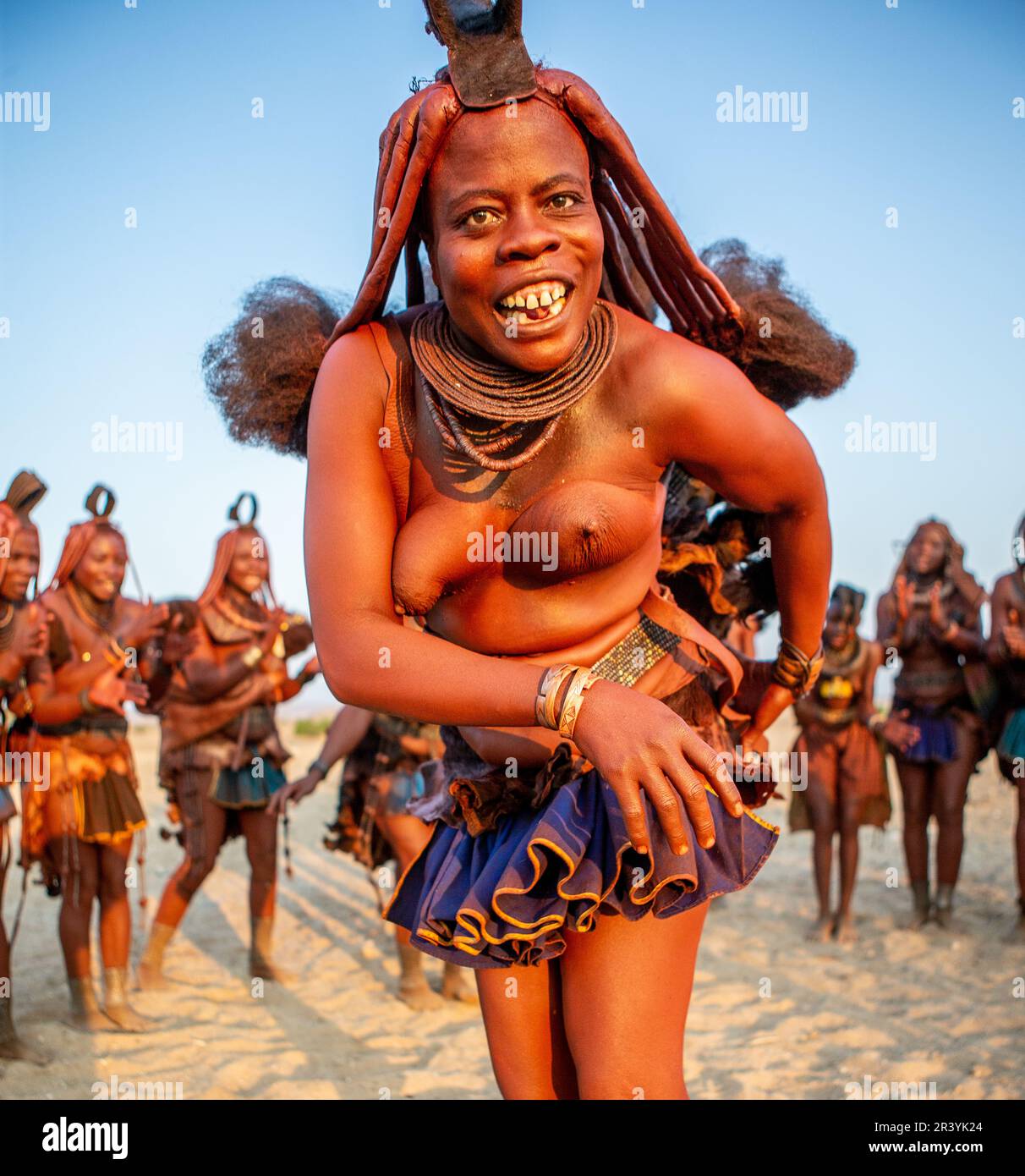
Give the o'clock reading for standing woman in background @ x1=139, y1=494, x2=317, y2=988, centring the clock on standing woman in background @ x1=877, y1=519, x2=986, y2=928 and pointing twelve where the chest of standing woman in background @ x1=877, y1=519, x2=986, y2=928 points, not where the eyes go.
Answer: standing woman in background @ x1=139, y1=494, x2=317, y2=988 is roughly at 2 o'clock from standing woman in background @ x1=877, y1=519, x2=986, y2=928.

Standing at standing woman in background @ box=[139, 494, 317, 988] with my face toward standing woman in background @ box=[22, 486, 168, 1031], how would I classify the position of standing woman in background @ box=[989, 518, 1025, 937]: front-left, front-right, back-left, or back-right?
back-left

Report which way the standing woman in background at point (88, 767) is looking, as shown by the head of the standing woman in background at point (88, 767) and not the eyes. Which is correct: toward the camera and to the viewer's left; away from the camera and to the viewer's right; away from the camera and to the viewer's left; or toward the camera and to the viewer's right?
toward the camera and to the viewer's right

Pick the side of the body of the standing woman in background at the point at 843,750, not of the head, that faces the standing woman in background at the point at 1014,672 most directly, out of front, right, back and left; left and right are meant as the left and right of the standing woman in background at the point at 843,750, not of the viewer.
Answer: left

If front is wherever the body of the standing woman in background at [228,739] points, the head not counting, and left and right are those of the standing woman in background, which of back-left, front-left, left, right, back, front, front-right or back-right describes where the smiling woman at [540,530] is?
front-right

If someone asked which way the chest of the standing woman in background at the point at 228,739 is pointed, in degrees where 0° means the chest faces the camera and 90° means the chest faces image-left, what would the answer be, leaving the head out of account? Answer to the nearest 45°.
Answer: approximately 315°

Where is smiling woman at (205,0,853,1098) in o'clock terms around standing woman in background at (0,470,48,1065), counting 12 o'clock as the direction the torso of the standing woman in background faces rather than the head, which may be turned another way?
The smiling woman is roughly at 1 o'clock from the standing woman in background.

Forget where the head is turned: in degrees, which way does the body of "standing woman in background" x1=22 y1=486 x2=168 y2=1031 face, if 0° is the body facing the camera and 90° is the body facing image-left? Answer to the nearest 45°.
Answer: approximately 315°

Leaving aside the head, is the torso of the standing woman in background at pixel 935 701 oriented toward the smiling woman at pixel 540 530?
yes

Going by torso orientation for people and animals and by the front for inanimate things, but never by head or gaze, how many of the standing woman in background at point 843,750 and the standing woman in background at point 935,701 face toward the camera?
2
